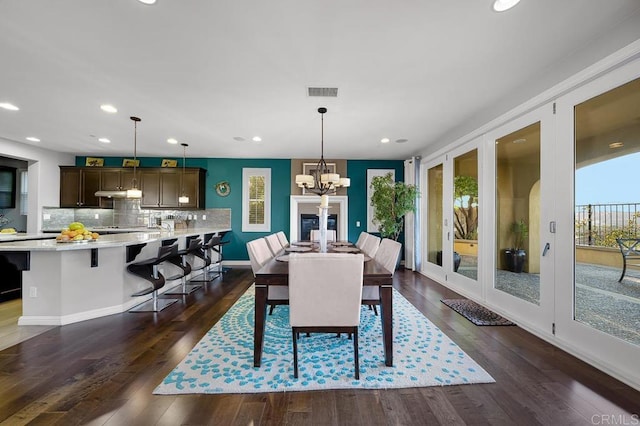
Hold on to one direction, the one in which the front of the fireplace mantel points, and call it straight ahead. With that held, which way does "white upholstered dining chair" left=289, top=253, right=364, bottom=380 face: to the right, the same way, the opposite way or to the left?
the opposite way

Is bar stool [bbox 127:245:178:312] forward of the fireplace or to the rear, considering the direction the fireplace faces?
forward

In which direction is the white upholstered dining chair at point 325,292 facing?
away from the camera

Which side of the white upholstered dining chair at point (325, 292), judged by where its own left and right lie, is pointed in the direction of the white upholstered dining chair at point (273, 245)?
front

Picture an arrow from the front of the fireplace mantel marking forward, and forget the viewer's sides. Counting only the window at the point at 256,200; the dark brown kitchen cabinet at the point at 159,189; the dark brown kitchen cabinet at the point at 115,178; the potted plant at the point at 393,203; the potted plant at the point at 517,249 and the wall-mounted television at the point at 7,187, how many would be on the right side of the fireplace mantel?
4

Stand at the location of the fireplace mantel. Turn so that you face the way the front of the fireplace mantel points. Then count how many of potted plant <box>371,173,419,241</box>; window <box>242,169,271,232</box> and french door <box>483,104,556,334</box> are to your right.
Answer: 1

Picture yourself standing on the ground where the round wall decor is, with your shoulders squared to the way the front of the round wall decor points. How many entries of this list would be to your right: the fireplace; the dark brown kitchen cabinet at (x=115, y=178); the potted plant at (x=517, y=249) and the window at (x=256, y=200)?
1

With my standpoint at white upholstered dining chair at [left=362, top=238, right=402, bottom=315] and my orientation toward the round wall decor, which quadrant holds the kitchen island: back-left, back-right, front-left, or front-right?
front-left

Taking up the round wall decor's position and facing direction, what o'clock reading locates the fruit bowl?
The fruit bowl is roughly at 1 o'clock from the round wall decor.

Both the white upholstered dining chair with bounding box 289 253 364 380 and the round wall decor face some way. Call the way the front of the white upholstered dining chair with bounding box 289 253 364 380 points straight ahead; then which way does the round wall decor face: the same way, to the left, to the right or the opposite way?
the opposite way

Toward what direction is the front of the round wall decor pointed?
toward the camera

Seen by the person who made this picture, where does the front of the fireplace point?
facing the viewer

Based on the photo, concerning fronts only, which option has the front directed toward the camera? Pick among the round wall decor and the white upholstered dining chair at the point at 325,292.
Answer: the round wall decor

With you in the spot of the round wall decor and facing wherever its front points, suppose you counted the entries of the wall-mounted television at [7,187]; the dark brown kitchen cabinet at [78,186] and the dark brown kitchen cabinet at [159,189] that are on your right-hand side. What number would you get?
3

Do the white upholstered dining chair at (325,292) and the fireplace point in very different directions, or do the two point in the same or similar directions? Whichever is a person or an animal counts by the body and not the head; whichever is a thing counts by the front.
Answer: very different directions

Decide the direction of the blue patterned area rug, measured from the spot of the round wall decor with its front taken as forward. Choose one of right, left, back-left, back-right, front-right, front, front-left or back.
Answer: front

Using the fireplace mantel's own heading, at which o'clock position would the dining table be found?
The dining table is roughly at 12 o'clock from the fireplace mantel.
